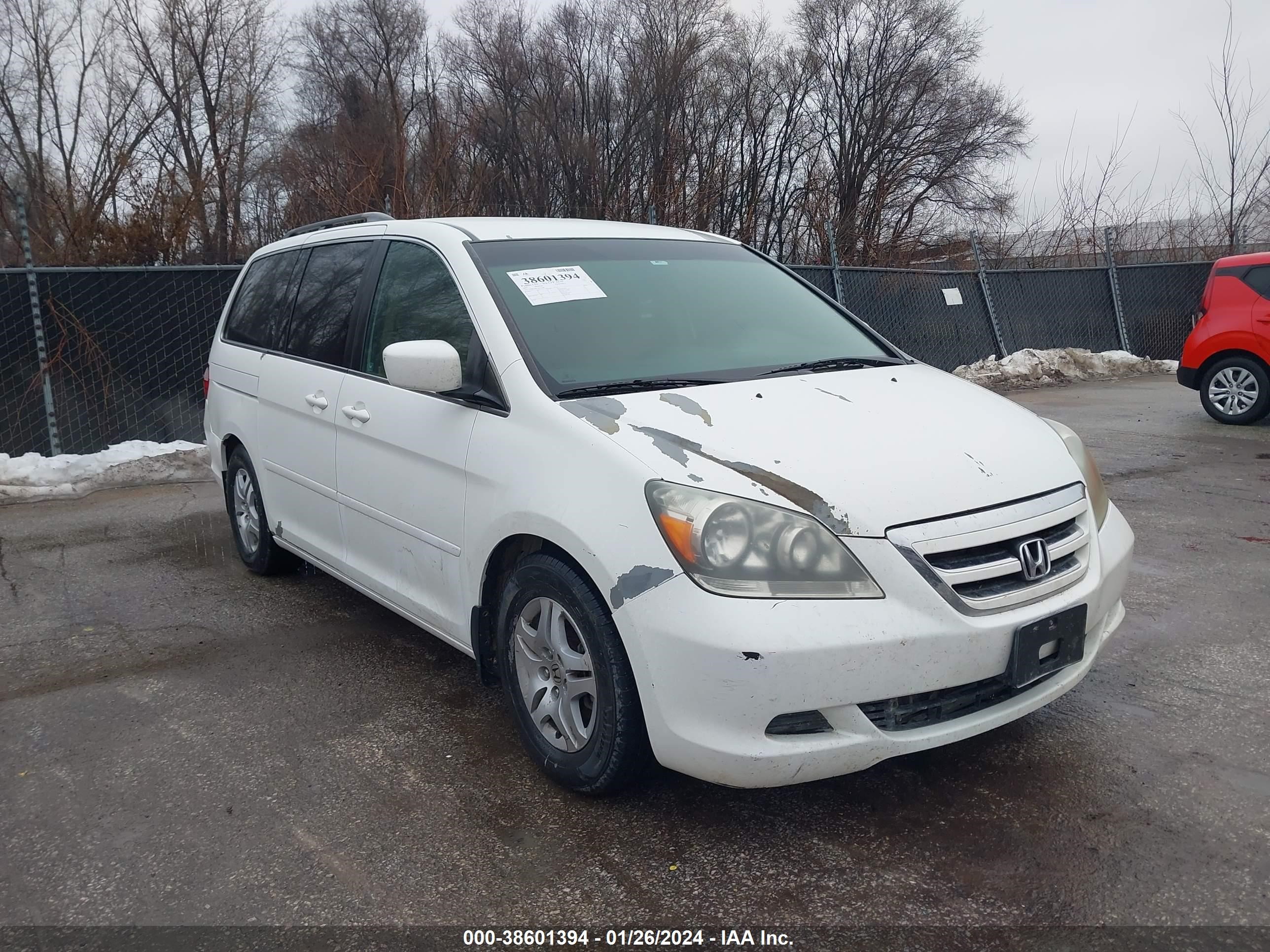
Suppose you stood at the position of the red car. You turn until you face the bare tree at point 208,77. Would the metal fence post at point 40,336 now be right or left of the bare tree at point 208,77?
left

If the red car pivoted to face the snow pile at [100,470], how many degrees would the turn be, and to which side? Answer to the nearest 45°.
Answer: approximately 135° to its right

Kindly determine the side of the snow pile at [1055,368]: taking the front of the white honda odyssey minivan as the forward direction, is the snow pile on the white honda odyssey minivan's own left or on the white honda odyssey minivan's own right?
on the white honda odyssey minivan's own left

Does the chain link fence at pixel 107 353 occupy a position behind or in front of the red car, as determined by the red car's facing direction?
behind

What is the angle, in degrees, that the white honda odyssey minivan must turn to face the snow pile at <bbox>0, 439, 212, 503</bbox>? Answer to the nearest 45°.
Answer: approximately 180°

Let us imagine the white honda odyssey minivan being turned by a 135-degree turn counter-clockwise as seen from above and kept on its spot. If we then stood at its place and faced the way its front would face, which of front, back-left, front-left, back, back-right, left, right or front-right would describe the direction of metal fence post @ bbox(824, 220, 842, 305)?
front

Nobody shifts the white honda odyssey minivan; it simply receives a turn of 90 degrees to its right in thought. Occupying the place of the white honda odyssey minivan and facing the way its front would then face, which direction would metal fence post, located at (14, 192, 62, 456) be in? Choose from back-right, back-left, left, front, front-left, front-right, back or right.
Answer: right

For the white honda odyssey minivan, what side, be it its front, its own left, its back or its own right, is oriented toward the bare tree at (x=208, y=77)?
back

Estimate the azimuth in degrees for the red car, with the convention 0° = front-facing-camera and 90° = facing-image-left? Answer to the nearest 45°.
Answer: approximately 270°

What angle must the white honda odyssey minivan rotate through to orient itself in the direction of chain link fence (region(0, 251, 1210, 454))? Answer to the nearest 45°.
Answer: approximately 180°

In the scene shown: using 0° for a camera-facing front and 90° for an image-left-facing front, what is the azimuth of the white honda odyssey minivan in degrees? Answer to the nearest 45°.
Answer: approximately 315°
